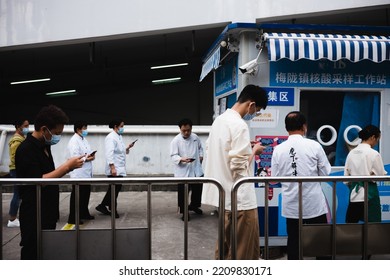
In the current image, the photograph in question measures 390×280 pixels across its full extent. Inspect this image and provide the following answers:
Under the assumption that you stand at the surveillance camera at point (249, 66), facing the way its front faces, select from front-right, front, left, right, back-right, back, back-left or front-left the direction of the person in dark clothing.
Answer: front

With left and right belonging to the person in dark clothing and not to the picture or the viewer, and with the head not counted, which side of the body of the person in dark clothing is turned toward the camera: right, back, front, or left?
right

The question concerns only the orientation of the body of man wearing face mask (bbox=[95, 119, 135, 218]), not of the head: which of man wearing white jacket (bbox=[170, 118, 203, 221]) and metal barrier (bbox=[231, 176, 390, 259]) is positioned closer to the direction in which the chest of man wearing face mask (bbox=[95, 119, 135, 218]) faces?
the man wearing white jacket

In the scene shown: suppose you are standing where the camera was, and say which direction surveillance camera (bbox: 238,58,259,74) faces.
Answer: facing the viewer and to the left of the viewer

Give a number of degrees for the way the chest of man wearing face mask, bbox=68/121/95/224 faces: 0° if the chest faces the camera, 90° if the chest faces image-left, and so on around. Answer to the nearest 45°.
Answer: approximately 315°

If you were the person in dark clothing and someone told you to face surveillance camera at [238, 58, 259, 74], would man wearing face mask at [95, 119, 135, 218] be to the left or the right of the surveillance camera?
left

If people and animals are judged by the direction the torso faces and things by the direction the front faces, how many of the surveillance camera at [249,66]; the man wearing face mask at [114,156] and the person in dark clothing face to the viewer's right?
2

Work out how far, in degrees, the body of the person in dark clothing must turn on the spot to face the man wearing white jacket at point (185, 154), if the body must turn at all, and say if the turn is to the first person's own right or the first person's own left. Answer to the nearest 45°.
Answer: approximately 45° to the first person's own left

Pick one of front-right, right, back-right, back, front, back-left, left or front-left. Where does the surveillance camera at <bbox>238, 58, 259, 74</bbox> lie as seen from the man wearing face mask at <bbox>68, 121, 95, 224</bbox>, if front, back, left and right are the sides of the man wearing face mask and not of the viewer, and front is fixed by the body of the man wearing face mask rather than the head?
front

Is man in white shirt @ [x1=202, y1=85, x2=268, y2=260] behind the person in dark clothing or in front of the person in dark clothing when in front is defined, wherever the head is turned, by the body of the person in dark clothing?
in front

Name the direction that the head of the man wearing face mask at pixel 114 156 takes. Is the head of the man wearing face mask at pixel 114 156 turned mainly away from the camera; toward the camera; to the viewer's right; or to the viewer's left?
to the viewer's right

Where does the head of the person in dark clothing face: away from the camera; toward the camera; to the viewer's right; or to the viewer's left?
to the viewer's right

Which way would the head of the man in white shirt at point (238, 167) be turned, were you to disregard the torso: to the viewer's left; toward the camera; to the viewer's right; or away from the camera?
to the viewer's right

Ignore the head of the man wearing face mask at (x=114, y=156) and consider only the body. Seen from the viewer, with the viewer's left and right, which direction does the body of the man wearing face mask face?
facing to the right of the viewer

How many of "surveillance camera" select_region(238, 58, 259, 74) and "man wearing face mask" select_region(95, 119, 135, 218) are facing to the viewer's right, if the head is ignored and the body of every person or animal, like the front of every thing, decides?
1

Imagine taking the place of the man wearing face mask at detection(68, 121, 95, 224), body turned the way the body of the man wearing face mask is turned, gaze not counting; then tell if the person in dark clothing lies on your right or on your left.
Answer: on your right

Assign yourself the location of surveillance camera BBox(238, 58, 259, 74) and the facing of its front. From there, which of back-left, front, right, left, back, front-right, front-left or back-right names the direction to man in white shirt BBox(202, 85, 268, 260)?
front-left
